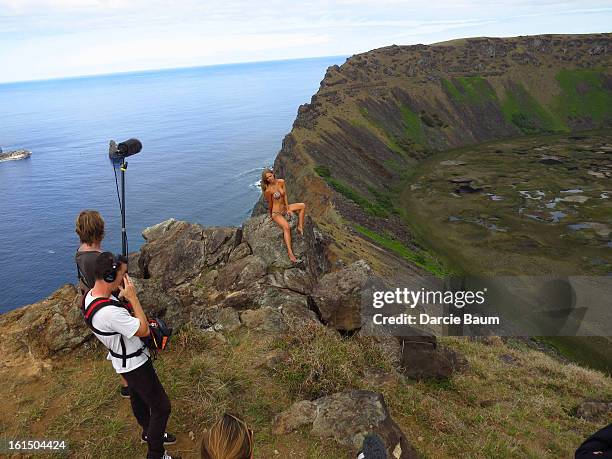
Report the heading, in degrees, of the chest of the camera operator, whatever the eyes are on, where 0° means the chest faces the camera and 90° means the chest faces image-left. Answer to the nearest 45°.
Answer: approximately 270°

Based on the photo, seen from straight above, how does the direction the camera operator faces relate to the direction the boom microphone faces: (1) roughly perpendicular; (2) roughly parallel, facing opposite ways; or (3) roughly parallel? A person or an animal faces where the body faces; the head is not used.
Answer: roughly parallel

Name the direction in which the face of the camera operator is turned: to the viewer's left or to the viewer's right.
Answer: to the viewer's right

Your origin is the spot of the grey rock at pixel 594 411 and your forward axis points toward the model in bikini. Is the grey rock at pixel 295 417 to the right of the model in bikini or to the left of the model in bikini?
left

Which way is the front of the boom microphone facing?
to the viewer's right

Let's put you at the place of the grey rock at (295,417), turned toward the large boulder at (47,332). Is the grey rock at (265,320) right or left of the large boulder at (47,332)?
right

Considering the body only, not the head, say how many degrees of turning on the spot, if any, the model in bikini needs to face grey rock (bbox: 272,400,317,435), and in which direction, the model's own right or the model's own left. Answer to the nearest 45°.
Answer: approximately 45° to the model's own right

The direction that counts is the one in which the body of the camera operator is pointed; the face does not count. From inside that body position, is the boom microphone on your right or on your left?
on your left

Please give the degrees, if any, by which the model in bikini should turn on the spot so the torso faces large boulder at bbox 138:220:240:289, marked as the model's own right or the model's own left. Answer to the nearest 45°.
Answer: approximately 135° to the model's own right

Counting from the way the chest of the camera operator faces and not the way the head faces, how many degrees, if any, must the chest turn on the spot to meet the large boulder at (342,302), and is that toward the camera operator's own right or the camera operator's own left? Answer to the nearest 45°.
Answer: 0° — they already face it

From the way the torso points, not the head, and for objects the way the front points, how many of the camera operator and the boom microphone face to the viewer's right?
2

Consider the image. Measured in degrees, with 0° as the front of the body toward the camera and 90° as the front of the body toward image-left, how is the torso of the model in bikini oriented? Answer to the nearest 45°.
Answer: approximately 315°
